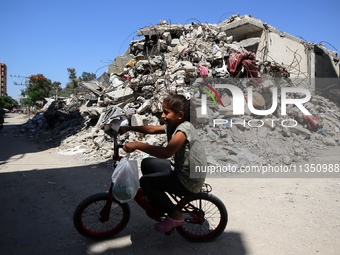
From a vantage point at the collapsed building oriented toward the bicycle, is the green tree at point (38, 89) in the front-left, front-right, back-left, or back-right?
back-right

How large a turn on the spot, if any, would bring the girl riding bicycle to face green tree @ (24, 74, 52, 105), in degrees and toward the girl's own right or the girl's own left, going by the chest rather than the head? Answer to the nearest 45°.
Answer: approximately 45° to the girl's own right

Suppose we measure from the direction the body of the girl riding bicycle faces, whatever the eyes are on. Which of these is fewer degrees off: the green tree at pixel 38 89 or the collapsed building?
the green tree

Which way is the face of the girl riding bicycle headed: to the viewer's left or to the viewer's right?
to the viewer's left

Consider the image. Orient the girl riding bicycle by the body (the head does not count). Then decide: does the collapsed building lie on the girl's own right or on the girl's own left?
on the girl's own right

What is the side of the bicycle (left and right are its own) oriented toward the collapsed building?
right

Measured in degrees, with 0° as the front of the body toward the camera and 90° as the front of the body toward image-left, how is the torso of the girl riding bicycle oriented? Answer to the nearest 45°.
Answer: approximately 90°

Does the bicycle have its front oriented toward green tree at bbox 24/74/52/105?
no

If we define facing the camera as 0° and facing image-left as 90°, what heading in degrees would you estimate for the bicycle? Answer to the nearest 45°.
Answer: approximately 90°
